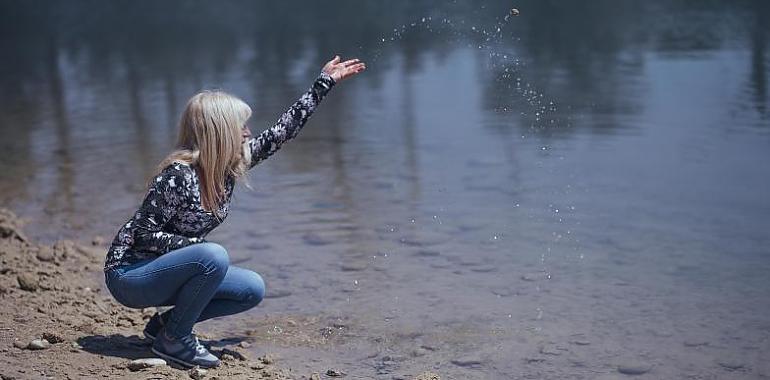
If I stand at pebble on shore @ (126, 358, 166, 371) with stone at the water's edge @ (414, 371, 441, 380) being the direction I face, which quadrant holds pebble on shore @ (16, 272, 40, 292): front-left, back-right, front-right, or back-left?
back-left

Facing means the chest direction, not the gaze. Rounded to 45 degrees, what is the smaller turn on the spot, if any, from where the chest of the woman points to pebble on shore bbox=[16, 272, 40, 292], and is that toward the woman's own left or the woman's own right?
approximately 135° to the woman's own left

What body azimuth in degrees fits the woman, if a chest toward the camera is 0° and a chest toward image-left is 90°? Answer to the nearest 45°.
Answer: approximately 270°

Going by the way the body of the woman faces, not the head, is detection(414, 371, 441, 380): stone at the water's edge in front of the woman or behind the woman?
in front
